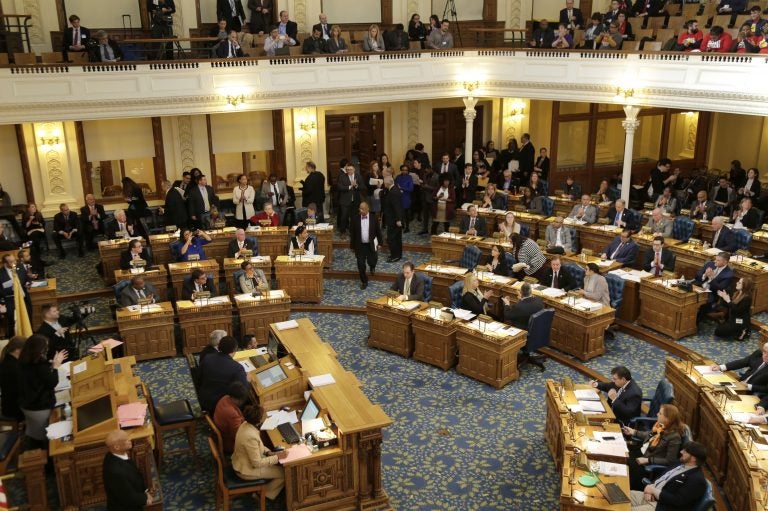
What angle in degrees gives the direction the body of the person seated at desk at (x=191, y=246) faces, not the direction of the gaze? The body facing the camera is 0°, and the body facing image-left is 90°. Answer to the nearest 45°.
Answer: approximately 0°

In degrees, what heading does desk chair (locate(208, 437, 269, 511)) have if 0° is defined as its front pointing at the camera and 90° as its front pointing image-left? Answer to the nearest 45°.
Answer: approximately 270°

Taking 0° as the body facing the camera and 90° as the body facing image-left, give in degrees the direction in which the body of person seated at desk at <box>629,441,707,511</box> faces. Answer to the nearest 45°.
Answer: approximately 90°

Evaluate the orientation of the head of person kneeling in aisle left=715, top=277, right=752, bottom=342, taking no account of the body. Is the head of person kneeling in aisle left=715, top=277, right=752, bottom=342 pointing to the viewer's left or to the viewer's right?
to the viewer's left

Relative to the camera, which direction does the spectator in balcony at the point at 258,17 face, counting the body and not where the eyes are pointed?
toward the camera

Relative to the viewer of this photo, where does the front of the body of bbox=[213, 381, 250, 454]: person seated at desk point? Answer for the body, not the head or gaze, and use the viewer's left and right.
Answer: facing to the right of the viewer

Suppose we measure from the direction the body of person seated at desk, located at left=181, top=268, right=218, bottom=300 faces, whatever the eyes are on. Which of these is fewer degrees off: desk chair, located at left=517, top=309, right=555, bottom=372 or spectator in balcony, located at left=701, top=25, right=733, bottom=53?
the desk chair

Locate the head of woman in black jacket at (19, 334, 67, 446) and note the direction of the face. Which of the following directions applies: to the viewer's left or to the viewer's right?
to the viewer's right

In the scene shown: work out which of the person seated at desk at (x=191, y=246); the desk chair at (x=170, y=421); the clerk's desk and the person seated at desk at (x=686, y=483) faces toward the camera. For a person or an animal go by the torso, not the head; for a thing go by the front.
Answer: the person seated at desk at (x=191, y=246)
